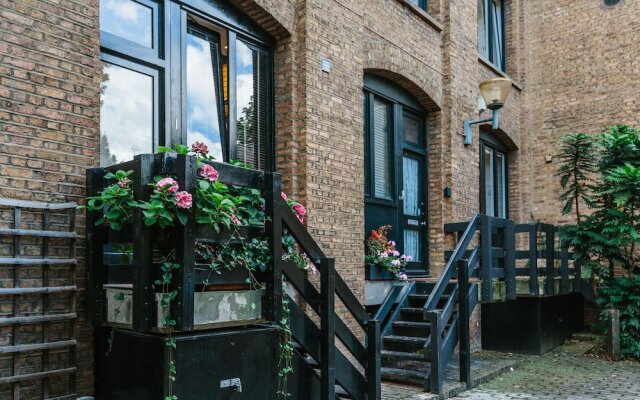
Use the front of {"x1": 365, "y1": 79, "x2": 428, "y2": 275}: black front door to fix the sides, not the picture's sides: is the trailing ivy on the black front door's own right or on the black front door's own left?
on the black front door's own right

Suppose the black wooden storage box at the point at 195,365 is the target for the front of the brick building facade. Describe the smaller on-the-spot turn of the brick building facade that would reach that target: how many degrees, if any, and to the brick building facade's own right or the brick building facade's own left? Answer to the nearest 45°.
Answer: approximately 45° to the brick building facade's own right

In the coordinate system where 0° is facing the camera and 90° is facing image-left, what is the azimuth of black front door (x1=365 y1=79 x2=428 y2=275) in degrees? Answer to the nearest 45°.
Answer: approximately 315°

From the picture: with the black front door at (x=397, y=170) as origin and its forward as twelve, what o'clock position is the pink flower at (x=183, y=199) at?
The pink flower is roughly at 2 o'clock from the black front door.

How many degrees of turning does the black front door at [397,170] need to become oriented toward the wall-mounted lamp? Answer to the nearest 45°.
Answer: approximately 45° to its left

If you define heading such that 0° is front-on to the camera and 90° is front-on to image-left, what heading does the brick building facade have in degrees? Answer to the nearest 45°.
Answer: approximately 315°
